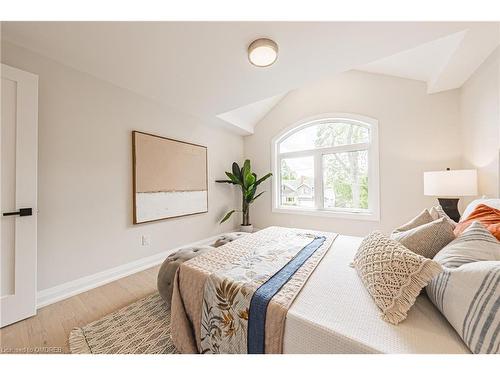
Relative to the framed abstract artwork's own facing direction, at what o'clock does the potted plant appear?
The potted plant is roughly at 10 o'clock from the framed abstract artwork.

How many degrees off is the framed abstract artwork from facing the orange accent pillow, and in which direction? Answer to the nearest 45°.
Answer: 0° — it already faces it

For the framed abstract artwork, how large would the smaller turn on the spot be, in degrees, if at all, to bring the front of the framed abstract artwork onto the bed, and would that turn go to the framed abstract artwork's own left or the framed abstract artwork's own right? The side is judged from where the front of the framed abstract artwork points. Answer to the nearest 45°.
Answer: approximately 45° to the framed abstract artwork's own right

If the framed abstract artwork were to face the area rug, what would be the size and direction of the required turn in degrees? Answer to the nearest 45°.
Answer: approximately 45° to its right

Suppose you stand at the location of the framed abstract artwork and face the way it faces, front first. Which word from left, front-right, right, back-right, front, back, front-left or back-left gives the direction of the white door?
right

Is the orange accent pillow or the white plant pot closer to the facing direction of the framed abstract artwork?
the orange accent pillow

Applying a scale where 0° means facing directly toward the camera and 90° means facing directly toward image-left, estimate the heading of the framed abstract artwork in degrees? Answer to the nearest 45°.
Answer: approximately 315°

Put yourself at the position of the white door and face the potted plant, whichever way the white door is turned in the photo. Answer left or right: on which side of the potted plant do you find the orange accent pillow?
right

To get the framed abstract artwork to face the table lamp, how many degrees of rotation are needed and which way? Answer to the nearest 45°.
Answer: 0° — it already faces it

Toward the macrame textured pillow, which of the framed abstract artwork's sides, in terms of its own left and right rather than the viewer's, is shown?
front

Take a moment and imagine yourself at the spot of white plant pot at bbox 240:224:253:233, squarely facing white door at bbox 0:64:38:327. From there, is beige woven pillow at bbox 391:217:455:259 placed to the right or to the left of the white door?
left

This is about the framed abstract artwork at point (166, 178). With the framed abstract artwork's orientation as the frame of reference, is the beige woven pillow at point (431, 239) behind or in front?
in front

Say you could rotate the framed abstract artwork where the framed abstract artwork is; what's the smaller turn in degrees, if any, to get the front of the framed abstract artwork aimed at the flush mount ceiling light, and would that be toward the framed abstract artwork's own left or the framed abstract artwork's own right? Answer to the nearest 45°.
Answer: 0° — it already faces it
